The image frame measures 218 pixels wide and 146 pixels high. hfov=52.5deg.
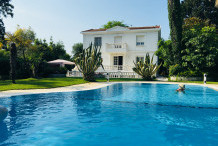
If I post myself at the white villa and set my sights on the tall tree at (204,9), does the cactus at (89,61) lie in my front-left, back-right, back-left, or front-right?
back-right

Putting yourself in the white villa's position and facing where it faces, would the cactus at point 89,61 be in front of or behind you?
in front

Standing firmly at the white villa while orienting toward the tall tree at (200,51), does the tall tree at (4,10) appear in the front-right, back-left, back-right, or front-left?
back-right

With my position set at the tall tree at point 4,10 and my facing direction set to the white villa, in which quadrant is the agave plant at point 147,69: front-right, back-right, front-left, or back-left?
front-right

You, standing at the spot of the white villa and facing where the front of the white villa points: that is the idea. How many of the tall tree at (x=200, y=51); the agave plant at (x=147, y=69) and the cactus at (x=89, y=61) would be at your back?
0

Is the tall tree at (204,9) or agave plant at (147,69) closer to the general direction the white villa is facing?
the agave plant

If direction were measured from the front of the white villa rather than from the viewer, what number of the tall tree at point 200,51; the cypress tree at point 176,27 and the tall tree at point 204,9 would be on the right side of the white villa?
0

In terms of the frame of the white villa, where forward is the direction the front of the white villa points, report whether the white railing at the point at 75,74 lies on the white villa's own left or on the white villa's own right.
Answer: on the white villa's own right

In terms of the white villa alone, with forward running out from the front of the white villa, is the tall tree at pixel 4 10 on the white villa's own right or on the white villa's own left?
on the white villa's own right

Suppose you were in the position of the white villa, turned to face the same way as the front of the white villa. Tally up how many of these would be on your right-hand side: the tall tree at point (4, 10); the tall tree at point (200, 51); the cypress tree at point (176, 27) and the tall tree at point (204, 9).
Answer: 1

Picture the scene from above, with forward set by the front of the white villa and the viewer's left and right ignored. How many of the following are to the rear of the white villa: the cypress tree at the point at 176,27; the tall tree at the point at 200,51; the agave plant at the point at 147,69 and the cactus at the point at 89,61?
0

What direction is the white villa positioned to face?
toward the camera

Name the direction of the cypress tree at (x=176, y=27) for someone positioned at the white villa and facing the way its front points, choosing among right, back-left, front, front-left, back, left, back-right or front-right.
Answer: front-left

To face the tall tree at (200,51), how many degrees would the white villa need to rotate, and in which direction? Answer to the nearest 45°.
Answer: approximately 45° to its left

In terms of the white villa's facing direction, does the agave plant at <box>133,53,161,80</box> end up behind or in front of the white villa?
in front

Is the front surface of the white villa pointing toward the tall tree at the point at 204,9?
no
